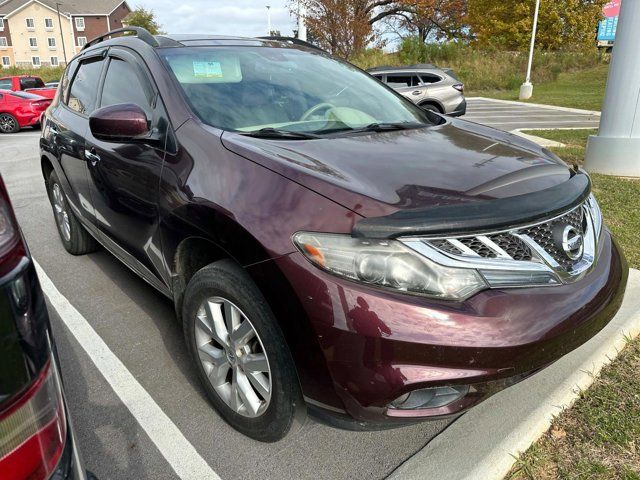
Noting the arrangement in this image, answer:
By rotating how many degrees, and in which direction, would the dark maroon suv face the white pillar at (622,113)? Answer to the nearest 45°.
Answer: approximately 90° to its left

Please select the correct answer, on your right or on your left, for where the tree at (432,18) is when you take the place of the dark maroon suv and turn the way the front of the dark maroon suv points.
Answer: on your left

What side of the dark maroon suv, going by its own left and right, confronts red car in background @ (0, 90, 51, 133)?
back

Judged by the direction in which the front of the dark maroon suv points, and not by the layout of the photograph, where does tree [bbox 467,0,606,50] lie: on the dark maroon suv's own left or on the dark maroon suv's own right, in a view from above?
on the dark maroon suv's own left

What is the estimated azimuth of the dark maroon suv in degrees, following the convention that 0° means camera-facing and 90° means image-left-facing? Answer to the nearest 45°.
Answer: approximately 315°

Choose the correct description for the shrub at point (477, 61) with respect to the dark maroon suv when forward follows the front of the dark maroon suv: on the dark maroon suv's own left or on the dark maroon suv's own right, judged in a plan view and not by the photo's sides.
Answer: on the dark maroon suv's own left

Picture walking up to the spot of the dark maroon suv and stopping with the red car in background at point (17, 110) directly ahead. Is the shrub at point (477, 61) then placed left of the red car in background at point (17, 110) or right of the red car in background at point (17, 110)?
right
